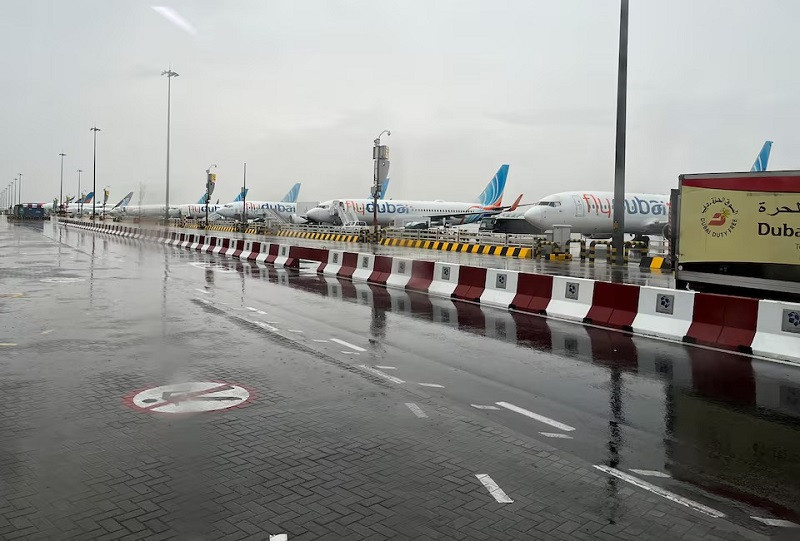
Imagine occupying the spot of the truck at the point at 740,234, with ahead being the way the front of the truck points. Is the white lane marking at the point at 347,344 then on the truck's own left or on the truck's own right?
on the truck's own right

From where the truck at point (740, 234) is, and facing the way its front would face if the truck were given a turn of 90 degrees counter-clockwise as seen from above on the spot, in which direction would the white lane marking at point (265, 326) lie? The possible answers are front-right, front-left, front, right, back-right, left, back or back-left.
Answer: back-left

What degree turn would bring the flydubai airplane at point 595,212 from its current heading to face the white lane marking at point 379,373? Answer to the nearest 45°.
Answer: approximately 45° to its left

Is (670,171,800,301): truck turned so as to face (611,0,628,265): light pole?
no

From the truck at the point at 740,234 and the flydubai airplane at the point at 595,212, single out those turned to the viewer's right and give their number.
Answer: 1

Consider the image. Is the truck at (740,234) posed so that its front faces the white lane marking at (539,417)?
no

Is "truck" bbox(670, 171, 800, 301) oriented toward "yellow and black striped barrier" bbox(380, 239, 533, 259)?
no

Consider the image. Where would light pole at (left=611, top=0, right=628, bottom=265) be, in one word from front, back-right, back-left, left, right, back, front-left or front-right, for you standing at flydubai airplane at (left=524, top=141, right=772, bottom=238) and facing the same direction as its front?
front-left

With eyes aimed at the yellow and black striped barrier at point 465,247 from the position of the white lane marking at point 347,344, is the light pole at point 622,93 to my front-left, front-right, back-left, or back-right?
front-right

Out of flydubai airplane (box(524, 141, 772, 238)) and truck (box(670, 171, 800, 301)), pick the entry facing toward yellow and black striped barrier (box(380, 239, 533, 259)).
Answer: the flydubai airplane

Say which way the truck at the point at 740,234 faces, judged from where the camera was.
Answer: facing to the right of the viewer

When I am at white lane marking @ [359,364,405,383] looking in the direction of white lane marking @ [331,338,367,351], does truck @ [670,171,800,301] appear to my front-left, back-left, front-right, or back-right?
front-right

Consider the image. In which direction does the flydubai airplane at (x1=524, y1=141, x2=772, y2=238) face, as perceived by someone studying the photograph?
facing the viewer and to the left of the viewer
